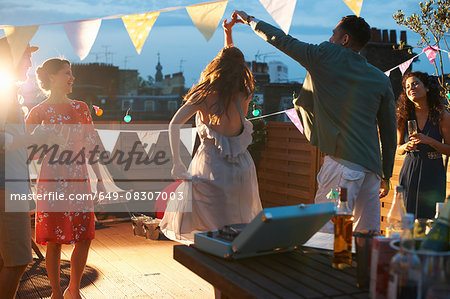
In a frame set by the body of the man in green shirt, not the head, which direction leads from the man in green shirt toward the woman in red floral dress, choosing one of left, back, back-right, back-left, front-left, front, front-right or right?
front-left

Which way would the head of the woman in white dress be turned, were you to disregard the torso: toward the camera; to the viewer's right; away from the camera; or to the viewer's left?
away from the camera

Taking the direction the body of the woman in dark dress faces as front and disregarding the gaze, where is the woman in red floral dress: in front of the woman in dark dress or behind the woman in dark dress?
in front

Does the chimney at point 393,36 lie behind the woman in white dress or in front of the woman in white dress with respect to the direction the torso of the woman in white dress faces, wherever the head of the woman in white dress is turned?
in front

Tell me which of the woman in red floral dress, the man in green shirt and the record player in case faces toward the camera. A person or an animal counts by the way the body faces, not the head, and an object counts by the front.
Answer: the woman in red floral dress

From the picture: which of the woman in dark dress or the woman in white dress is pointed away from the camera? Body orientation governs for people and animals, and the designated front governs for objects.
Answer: the woman in white dress

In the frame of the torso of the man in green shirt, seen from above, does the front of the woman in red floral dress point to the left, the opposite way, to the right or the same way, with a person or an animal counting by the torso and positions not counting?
the opposite way

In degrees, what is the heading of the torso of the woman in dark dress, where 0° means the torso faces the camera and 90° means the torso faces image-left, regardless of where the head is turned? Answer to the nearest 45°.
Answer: approximately 45°

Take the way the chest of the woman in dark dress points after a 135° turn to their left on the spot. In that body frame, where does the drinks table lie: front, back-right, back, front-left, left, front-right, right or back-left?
right

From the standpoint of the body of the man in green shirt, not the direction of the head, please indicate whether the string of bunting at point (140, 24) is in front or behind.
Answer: in front

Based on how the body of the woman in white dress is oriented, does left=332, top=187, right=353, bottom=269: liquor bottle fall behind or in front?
behind

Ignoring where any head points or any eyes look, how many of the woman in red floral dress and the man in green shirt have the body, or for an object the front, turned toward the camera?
1

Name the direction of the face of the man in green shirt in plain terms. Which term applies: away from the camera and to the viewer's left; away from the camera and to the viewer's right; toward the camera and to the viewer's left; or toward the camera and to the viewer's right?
away from the camera and to the viewer's left

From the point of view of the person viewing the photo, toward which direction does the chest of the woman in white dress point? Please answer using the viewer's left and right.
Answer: facing away from the viewer
